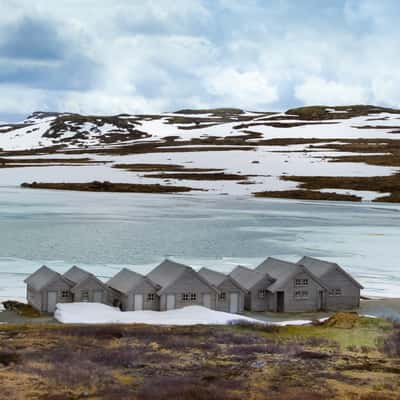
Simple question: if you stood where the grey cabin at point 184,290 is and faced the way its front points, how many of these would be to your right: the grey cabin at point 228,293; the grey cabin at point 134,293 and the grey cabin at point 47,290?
2

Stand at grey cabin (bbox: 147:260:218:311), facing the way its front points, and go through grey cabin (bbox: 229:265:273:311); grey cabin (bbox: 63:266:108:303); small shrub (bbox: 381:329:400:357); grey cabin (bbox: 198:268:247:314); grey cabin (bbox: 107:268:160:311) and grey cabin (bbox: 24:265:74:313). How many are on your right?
3

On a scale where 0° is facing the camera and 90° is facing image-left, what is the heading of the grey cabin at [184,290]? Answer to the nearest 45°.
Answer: approximately 0°

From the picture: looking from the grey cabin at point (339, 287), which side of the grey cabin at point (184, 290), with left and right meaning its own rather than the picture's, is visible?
left

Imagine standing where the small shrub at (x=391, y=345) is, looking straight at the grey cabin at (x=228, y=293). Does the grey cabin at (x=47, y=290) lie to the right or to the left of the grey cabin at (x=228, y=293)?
left

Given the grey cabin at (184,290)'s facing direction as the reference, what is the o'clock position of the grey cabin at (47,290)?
the grey cabin at (47,290) is roughly at 3 o'clock from the grey cabin at (184,290).

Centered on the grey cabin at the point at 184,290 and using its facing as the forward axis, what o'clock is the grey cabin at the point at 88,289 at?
the grey cabin at the point at 88,289 is roughly at 3 o'clock from the grey cabin at the point at 184,290.

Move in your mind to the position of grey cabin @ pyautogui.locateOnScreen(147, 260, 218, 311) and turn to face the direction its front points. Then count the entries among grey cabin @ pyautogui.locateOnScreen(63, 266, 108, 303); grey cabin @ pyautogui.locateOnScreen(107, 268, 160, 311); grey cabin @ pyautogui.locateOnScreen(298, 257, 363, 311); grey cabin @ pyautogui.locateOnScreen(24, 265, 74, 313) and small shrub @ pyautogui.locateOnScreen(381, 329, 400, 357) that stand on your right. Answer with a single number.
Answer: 3

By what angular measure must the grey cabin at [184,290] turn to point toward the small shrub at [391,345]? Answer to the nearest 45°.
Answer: approximately 45° to its left

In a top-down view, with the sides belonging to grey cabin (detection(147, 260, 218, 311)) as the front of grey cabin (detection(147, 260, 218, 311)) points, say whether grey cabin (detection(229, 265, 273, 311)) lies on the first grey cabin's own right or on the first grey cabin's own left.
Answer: on the first grey cabin's own left

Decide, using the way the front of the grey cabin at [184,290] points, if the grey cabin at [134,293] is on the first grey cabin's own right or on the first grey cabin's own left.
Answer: on the first grey cabin's own right

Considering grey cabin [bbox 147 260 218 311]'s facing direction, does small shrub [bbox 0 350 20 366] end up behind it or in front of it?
in front

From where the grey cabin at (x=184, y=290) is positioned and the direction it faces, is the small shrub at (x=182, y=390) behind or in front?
in front
